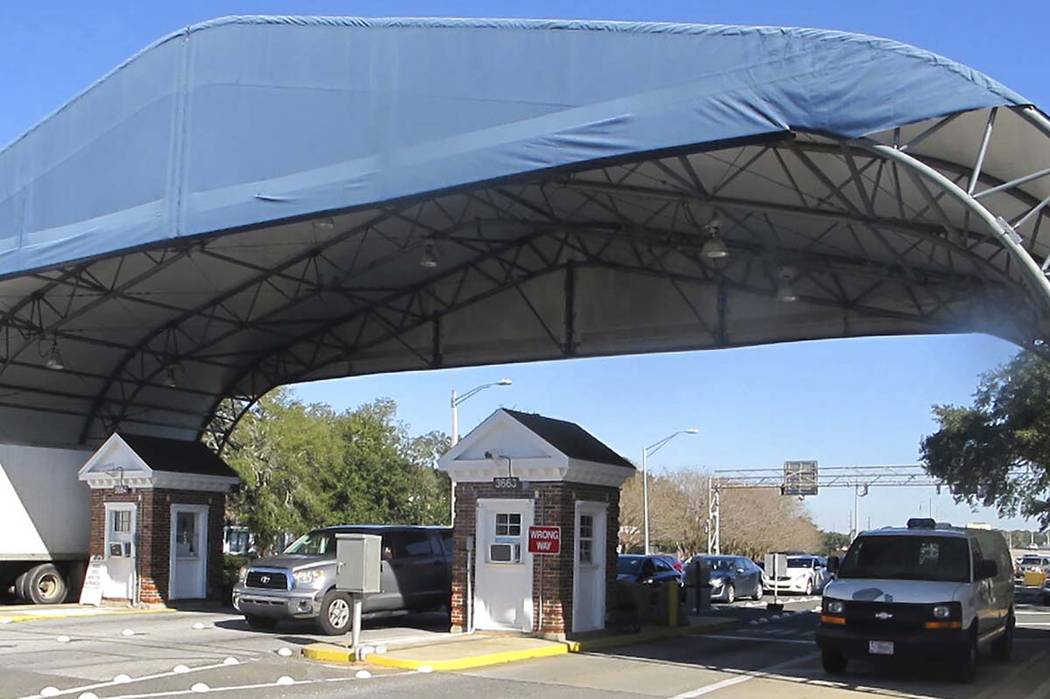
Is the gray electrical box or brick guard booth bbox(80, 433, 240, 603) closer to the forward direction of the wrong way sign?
the gray electrical box

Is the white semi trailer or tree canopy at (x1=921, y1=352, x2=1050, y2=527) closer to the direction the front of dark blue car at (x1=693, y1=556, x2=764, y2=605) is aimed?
the white semi trailer

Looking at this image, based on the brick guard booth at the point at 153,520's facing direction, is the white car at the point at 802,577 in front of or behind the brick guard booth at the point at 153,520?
behind

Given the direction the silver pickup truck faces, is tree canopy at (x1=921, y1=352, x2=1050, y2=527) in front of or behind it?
behind

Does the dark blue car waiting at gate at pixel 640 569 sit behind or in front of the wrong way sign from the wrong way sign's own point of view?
behind

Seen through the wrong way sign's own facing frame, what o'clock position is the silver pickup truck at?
The silver pickup truck is roughly at 4 o'clock from the wrong way sign.

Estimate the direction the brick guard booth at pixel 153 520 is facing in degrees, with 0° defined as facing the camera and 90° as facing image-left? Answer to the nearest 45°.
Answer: approximately 45°

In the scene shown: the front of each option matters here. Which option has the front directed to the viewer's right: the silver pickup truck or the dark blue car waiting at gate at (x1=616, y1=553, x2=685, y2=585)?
the dark blue car waiting at gate
